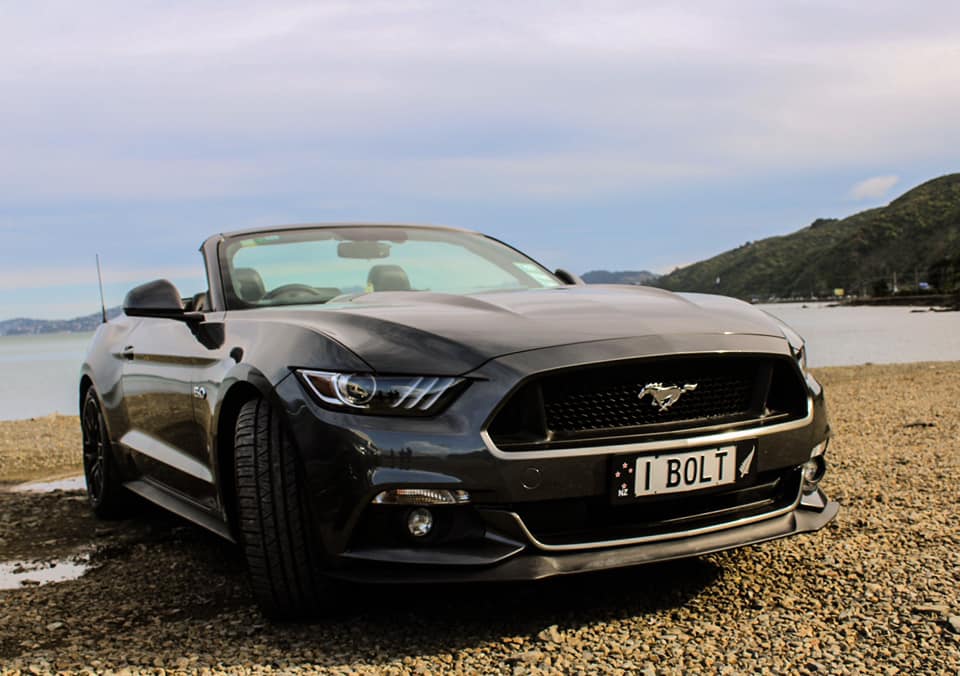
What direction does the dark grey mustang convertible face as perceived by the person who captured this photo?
facing the viewer and to the right of the viewer
